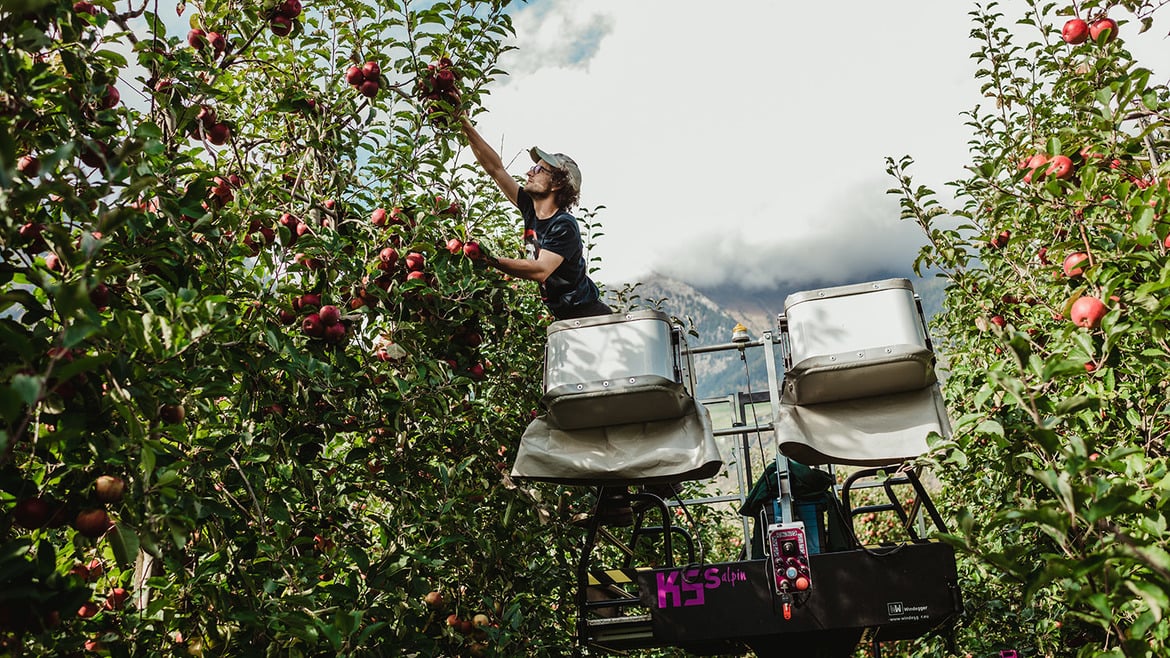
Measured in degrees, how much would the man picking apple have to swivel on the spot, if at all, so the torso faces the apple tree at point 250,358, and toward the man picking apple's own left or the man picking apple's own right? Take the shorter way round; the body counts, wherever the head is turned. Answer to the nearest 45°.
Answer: approximately 45° to the man picking apple's own left

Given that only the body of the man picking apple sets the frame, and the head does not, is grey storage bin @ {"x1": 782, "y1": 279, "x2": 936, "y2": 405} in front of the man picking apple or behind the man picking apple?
behind

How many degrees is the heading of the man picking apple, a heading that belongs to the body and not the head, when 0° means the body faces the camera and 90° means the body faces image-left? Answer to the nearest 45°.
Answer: approximately 90°
